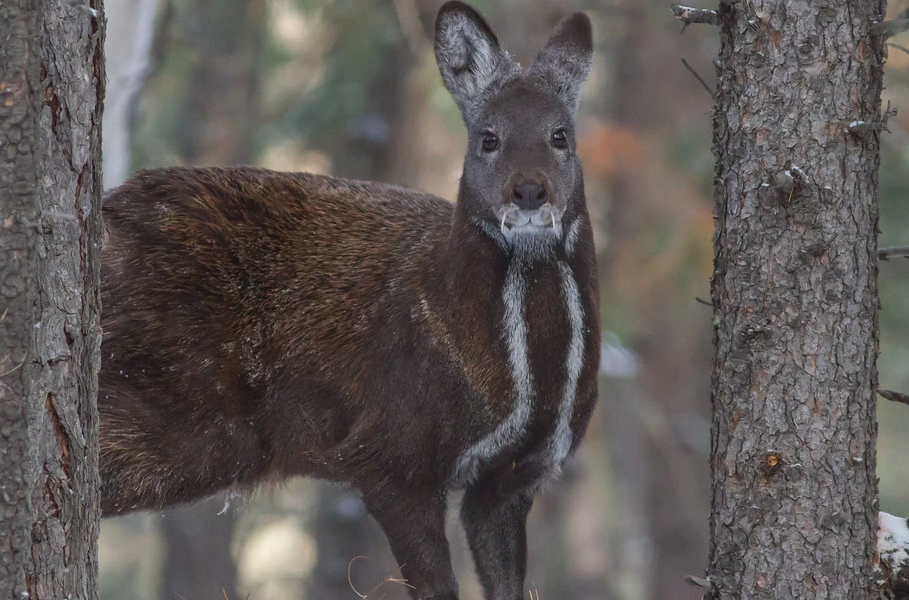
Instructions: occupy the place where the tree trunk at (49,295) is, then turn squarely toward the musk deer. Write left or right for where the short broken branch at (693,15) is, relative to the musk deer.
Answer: right

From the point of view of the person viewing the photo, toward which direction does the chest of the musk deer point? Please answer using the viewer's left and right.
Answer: facing the viewer and to the right of the viewer

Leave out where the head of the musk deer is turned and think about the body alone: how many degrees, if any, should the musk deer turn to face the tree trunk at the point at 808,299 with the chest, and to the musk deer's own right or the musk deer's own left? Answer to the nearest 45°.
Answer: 0° — it already faces it
